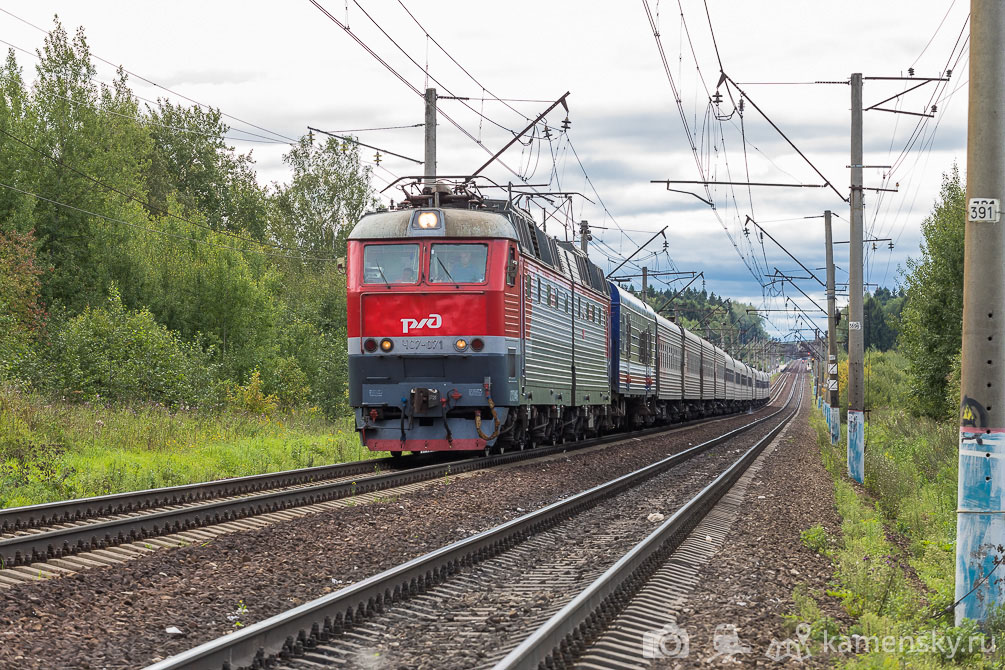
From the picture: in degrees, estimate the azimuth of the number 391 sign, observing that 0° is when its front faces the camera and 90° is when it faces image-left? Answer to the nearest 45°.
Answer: approximately 0°

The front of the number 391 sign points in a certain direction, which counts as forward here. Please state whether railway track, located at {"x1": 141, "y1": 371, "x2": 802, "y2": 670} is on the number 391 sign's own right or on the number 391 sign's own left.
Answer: on the number 391 sign's own right

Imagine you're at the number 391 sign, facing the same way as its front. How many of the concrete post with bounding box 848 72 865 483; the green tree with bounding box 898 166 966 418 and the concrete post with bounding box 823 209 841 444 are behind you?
3

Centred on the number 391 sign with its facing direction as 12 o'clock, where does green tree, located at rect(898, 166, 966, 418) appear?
The green tree is roughly at 6 o'clock from the number 391 sign.

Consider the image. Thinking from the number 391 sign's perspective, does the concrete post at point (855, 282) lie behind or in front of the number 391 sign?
behind

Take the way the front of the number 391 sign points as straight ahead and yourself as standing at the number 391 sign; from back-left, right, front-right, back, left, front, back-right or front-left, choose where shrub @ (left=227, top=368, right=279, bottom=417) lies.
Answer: back-right

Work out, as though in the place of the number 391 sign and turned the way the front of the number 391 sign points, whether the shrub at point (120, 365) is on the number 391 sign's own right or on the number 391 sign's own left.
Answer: on the number 391 sign's own right

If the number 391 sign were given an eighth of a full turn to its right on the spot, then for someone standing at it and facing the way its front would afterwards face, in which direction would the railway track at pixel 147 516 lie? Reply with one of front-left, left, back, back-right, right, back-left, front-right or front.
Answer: front-right

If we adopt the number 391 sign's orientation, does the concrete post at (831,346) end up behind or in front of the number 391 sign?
behind

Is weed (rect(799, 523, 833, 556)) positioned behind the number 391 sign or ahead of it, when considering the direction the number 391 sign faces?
behind
